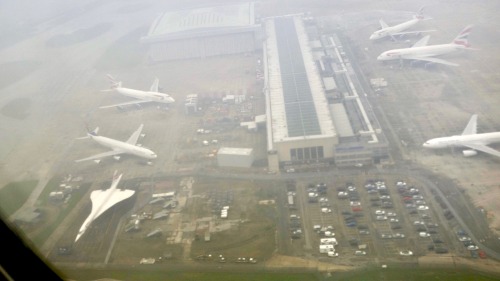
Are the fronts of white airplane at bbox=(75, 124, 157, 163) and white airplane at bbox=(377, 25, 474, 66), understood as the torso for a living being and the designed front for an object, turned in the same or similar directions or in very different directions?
very different directions

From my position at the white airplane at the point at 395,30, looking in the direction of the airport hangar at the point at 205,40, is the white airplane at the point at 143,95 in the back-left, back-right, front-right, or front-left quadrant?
front-left

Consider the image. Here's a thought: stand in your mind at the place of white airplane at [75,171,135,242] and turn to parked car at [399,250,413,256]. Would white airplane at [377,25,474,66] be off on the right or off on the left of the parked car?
left

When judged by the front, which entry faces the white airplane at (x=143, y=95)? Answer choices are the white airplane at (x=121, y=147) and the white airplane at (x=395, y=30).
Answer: the white airplane at (x=395, y=30)

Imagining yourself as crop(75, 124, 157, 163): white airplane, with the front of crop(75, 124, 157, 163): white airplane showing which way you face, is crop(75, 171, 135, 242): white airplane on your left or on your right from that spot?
on your right

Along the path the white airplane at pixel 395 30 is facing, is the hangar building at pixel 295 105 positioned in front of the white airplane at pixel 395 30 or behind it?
in front

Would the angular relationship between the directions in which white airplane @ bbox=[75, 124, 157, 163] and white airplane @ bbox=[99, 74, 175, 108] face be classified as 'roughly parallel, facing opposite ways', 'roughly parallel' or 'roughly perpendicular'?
roughly parallel

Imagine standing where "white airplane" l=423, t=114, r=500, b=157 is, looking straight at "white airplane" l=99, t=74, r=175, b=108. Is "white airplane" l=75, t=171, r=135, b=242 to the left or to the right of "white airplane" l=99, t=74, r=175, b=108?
left

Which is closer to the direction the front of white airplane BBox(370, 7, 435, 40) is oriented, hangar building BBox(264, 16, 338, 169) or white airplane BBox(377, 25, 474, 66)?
the hangar building

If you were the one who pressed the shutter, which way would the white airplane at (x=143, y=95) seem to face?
facing the viewer and to the right of the viewer

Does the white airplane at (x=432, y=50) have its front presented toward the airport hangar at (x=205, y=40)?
yes

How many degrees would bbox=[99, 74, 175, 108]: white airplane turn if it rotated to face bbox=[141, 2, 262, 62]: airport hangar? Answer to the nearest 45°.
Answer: approximately 90° to its left

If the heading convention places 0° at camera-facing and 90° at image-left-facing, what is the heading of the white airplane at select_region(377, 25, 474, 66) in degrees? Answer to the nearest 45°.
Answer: approximately 90°

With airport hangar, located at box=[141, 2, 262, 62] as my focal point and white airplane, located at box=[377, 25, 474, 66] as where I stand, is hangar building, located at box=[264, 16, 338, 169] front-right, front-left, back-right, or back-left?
front-left

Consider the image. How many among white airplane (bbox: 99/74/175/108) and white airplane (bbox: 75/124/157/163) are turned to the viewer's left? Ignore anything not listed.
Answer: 0

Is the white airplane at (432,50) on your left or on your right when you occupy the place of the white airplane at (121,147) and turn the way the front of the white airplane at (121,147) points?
on your left

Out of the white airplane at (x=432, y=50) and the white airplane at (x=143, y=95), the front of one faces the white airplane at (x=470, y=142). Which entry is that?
the white airplane at (x=143, y=95)

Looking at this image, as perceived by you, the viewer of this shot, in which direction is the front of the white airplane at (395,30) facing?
facing the viewer and to the left of the viewer
